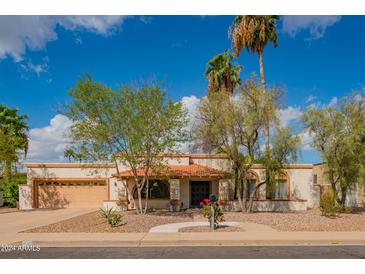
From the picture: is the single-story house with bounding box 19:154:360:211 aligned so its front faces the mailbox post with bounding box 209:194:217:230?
yes

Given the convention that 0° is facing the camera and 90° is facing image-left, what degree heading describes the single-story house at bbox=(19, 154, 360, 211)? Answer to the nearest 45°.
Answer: approximately 0°

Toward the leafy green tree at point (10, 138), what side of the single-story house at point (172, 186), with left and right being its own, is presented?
right

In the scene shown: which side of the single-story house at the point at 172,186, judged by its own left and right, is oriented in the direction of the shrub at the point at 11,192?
right
